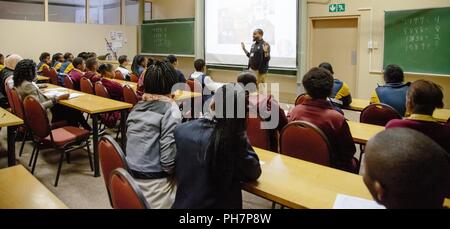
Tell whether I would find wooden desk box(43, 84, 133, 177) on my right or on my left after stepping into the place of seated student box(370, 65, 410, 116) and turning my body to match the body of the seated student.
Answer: on my left

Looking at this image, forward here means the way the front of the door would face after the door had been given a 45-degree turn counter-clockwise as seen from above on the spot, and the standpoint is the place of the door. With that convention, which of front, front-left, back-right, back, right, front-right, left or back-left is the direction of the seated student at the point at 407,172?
front-right

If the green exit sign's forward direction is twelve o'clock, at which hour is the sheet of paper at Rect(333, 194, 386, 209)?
The sheet of paper is roughly at 12 o'clock from the green exit sign.

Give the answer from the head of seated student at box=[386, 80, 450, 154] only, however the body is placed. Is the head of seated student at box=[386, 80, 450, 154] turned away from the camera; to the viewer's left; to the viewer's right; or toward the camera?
away from the camera

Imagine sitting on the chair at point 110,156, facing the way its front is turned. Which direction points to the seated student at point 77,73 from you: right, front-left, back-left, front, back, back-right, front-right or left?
front-left

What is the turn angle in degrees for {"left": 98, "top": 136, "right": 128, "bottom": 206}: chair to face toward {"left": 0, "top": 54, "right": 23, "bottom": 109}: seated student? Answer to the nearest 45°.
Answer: approximately 45° to its left

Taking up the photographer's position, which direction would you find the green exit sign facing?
facing the viewer

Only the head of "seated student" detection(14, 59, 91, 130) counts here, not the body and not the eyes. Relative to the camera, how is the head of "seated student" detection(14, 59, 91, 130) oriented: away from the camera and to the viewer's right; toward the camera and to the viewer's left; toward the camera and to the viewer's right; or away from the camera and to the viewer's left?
away from the camera and to the viewer's right

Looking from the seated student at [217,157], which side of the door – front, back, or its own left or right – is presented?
front

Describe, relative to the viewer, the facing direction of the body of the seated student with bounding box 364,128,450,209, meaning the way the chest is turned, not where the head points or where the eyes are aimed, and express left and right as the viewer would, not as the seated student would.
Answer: facing away from the viewer and to the left of the viewer

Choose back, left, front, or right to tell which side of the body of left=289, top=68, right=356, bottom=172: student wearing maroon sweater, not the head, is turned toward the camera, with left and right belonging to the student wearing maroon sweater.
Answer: back

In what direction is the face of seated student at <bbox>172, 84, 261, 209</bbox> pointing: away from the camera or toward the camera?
away from the camera

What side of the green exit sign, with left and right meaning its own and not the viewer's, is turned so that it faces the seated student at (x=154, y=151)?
front

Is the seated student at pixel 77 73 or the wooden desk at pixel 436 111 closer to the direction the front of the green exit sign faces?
the wooden desk
